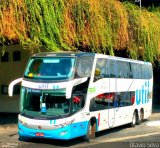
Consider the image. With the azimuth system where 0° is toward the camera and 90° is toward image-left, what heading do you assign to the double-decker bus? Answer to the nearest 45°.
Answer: approximately 45°
